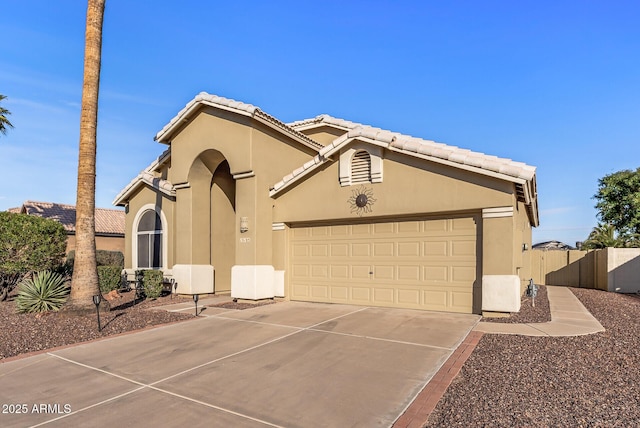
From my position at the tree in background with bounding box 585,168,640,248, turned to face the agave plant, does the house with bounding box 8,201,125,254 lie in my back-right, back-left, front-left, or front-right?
front-right

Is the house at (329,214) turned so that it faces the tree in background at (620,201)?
no

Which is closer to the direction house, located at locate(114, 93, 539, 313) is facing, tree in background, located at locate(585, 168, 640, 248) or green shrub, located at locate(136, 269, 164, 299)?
the green shrub

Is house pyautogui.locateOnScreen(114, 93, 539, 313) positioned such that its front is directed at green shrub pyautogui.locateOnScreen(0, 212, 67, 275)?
no

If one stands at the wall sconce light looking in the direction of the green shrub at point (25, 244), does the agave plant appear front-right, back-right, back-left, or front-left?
front-left

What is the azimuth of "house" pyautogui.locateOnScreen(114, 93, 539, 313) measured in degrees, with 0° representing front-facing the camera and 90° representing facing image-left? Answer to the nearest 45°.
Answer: approximately 45°

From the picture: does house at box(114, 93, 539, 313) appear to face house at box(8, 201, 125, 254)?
no
